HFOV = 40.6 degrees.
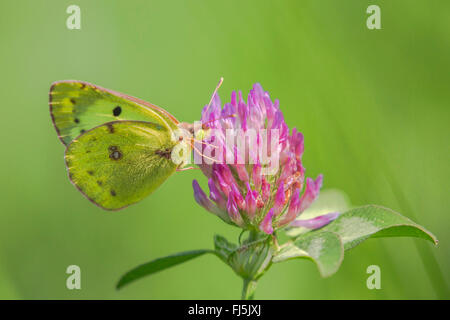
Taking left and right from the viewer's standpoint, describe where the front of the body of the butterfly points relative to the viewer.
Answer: facing to the right of the viewer
